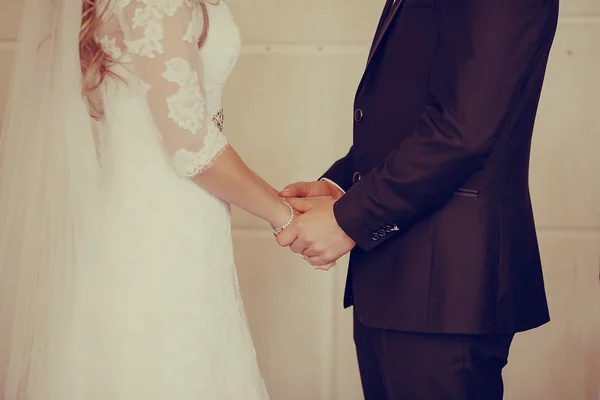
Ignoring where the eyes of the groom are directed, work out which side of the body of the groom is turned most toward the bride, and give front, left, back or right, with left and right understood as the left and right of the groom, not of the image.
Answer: front

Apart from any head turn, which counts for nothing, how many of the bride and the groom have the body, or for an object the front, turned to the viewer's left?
1

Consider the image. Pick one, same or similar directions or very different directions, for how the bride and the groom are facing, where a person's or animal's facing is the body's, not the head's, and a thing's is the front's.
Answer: very different directions

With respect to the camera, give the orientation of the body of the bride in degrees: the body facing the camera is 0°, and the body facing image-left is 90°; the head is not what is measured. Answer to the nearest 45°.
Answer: approximately 270°

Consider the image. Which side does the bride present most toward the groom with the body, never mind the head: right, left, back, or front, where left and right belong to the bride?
front

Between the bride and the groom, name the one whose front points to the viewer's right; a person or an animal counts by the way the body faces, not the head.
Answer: the bride

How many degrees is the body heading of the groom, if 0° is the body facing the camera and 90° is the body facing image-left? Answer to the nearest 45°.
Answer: approximately 90°
